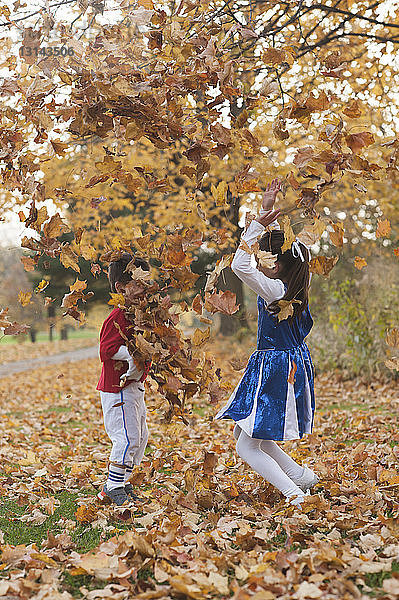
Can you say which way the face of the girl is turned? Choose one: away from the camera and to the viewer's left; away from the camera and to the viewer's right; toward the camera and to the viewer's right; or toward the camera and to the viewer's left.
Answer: away from the camera and to the viewer's left

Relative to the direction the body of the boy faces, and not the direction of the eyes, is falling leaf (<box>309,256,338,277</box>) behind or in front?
in front

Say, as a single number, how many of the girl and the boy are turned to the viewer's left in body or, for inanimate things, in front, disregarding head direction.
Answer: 1

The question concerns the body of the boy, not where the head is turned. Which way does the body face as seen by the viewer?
to the viewer's right

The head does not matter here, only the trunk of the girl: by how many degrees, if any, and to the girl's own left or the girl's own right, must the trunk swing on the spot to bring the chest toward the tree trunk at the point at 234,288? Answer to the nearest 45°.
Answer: approximately 90° to the girl's own right

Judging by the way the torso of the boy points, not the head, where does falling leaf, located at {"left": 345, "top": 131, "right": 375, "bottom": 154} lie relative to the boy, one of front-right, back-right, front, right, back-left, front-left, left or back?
front-right

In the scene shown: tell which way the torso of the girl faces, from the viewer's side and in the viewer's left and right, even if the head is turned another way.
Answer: facing to the left of the viewer

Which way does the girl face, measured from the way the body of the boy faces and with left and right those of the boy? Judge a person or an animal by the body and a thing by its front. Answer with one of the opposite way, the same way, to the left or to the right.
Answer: the opposite way

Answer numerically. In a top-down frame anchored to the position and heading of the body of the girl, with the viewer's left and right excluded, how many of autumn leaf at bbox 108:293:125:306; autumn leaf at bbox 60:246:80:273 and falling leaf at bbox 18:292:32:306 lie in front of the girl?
3
